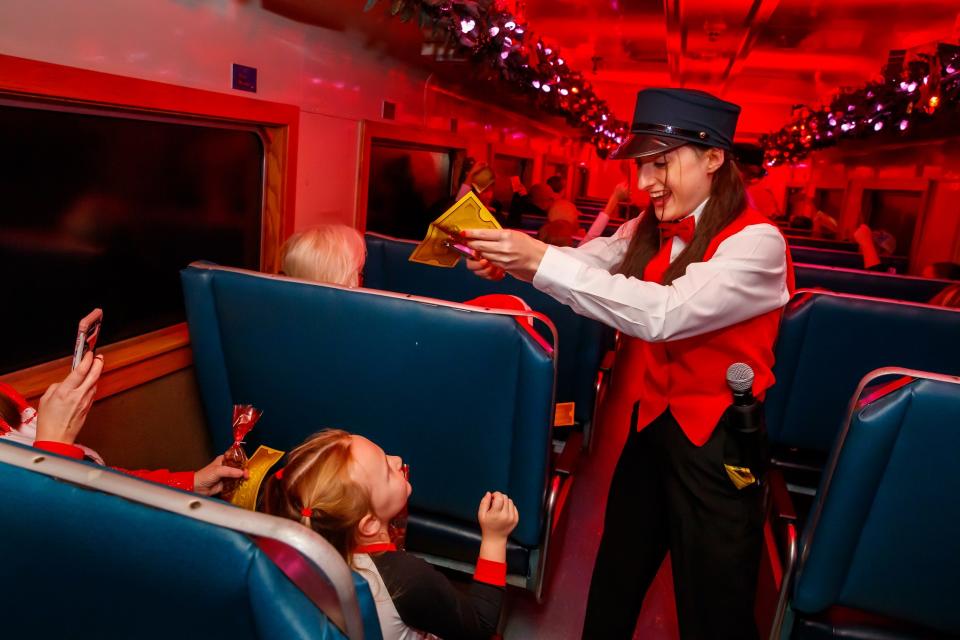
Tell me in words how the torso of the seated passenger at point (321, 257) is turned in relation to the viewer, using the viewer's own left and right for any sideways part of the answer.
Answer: facing away from the viewer and to the right of the viewer

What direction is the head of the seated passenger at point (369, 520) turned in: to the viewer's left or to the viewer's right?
to the viewer's right

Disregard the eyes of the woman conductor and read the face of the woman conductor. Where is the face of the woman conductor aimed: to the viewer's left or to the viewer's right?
to the viewer's left

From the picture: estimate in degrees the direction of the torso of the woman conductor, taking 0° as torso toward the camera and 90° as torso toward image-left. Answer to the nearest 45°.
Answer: approximately 45°

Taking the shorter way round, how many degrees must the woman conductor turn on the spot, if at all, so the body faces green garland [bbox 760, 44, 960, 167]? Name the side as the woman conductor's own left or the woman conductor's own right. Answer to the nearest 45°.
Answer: approximately 135° to the woman conductor's own right

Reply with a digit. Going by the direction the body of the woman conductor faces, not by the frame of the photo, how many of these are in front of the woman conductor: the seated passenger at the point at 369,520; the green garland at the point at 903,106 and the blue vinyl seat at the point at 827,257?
1

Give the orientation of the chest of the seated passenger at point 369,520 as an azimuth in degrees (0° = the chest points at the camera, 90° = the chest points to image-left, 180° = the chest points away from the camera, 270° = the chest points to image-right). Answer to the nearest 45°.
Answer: approximately 225°

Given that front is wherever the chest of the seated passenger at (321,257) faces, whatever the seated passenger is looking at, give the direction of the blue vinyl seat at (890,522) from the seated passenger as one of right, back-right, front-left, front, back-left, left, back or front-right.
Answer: right

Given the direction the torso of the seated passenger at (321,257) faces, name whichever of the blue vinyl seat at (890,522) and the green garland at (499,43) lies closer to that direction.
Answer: the green garland
